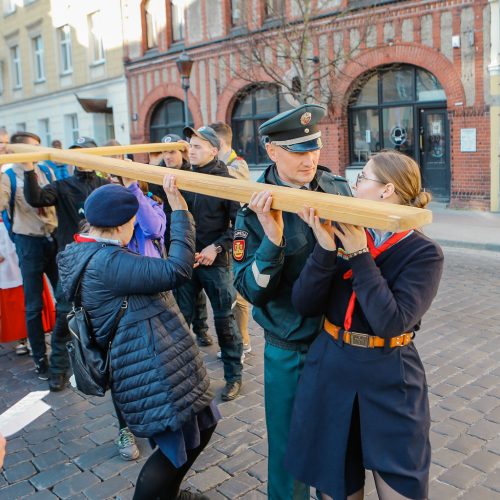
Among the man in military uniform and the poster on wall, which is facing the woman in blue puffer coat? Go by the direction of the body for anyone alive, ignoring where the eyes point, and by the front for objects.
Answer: the poster on wall

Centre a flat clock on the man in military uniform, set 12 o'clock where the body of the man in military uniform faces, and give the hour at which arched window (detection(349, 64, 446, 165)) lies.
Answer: The arched window is roughly at 8 o'clock from the man in military uniform.

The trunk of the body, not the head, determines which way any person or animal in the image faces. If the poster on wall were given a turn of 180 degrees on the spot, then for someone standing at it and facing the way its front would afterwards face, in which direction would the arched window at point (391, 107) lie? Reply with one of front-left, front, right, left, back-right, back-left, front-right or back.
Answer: front-left

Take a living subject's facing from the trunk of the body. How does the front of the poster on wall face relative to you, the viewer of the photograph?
facing the viewer

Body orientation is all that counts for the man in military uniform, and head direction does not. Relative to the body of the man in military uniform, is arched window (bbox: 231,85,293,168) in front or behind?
behind

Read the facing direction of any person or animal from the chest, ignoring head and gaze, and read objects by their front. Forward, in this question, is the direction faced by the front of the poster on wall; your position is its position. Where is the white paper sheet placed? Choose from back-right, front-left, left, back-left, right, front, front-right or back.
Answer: front

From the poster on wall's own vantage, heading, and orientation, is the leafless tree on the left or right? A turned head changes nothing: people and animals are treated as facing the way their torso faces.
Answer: on its right

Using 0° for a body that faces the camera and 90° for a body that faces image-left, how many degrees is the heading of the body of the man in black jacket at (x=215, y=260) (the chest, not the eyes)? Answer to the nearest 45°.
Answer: approximately 45°

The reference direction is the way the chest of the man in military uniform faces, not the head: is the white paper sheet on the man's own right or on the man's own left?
on the man's own right

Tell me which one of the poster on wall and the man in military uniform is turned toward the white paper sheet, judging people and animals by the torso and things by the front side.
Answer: the poster on wall

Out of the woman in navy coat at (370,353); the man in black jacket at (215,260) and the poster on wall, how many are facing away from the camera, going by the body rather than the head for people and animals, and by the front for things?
0
